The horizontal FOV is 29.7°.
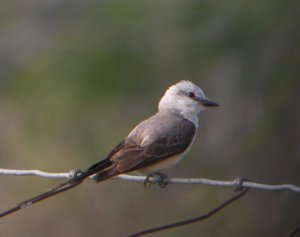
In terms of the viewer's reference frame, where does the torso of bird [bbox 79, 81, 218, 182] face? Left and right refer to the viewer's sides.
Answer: facing to the right of the viewer
